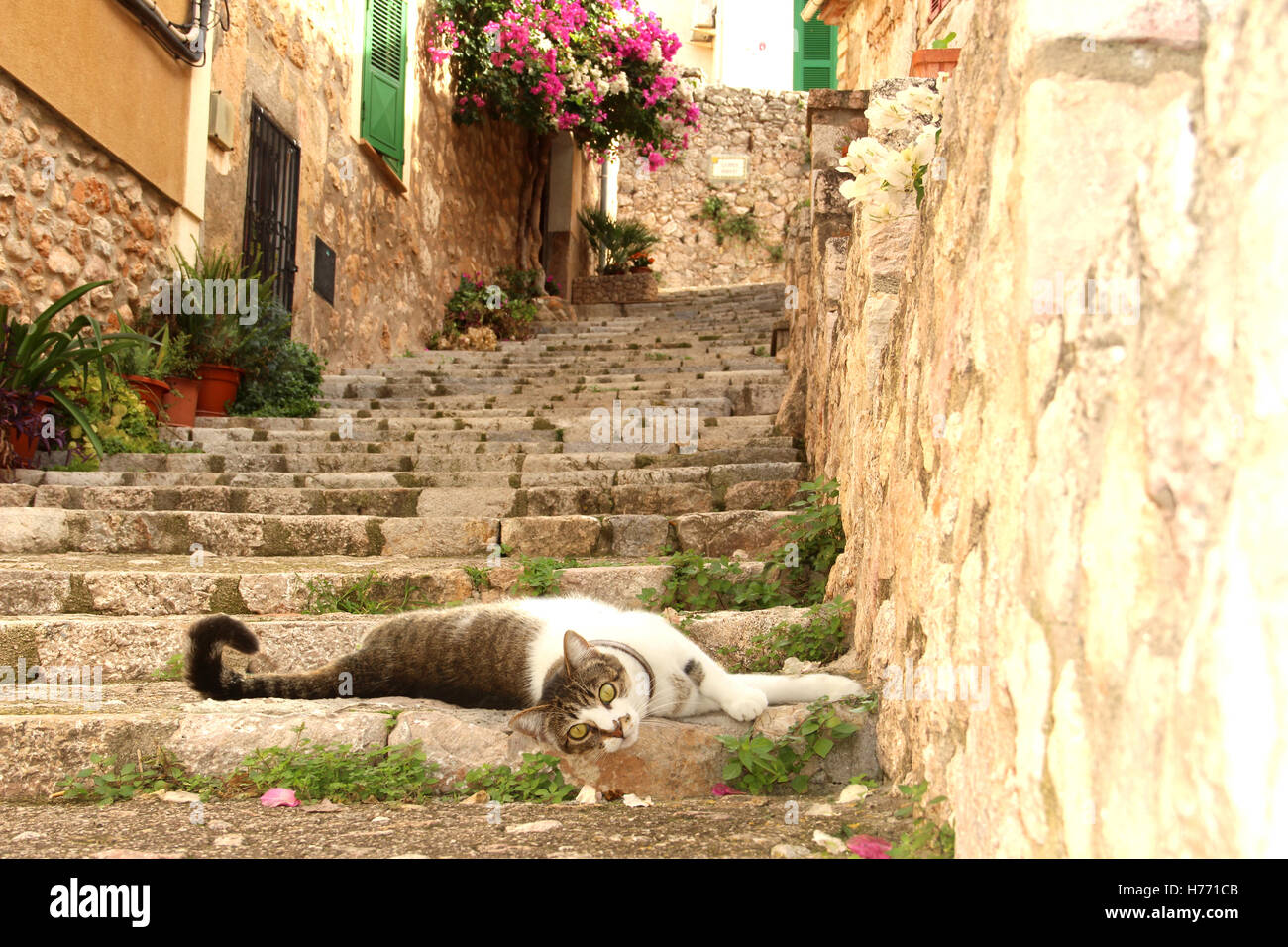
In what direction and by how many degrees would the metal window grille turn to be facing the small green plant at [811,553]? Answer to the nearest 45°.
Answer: approximately 45° to its right

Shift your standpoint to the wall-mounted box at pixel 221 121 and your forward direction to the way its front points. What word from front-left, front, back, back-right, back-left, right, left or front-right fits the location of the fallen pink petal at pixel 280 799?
front-right

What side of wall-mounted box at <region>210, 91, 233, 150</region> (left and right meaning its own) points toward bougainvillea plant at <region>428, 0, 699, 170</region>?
left

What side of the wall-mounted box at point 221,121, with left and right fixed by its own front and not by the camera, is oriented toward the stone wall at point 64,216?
right

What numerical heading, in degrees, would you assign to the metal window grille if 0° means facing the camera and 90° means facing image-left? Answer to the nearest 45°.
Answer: approximately 315°

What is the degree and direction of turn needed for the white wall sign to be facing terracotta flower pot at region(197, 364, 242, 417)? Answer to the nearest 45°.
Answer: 0° — it already faces it

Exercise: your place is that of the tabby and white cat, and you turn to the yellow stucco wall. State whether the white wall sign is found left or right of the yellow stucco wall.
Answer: right

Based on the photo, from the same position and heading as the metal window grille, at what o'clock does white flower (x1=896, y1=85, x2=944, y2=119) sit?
The white flower is roughly at 1 o'clock from the metal window grille.
